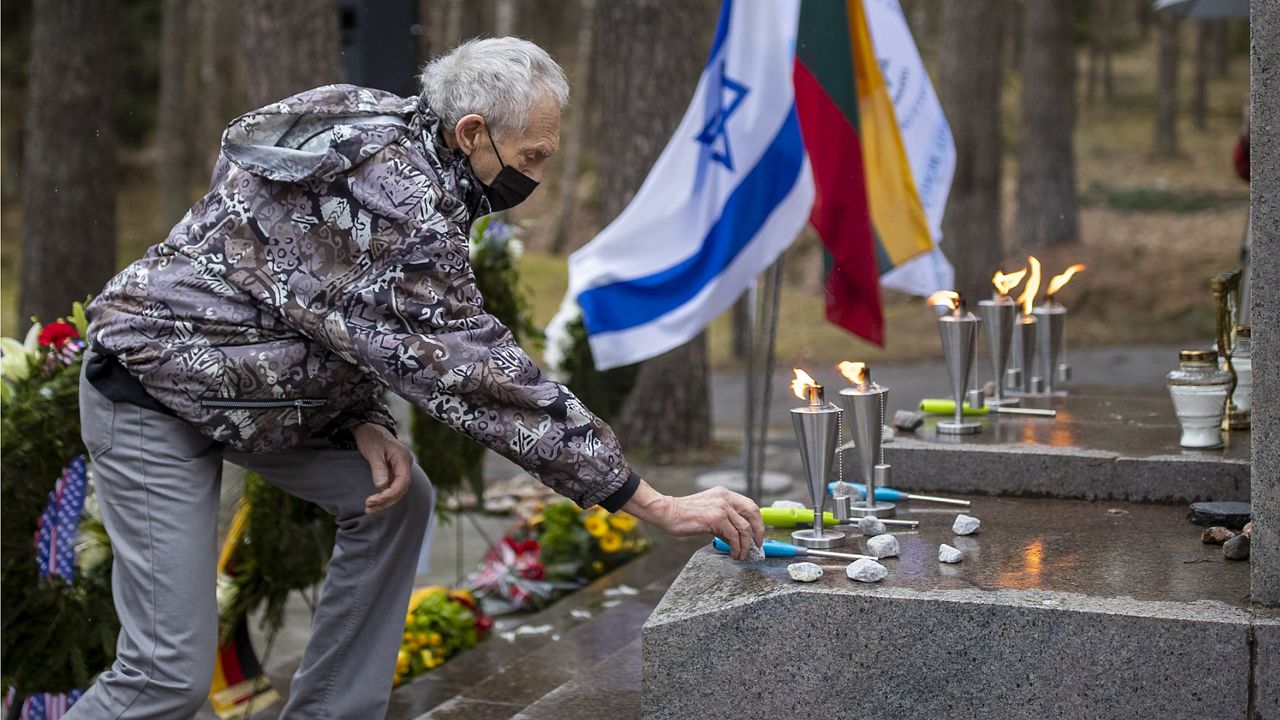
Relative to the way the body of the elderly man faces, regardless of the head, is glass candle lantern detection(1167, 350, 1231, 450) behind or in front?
in front

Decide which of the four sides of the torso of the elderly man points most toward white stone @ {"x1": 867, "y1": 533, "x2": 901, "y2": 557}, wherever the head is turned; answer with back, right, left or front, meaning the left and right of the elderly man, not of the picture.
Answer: front

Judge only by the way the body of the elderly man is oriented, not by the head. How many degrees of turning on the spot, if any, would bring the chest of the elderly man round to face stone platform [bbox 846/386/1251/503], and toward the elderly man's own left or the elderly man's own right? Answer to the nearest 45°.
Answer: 0° — they already face it

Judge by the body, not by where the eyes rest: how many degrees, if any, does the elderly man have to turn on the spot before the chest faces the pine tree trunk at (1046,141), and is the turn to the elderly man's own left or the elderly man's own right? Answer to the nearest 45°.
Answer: approximately 45° to the elderly man's own left

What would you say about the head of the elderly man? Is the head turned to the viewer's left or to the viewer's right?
to the viewer's right

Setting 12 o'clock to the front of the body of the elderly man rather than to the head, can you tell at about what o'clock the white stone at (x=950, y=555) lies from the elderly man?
The white stone is roughly at 12 o'clock from the elderly man.

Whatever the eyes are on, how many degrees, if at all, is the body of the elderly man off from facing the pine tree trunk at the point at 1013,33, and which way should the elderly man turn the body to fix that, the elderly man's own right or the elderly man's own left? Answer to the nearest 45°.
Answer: approximately 45° to the elderly man's own left

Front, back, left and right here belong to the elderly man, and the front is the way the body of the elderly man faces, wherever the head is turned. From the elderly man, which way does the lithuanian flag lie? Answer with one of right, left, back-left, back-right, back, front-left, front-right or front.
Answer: front-left

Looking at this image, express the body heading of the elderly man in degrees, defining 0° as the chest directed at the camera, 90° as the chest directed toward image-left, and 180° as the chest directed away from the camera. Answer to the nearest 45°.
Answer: approximately 270°

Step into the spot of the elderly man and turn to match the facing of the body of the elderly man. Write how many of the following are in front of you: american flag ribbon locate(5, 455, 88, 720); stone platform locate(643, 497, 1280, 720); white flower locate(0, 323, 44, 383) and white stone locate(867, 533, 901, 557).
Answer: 2

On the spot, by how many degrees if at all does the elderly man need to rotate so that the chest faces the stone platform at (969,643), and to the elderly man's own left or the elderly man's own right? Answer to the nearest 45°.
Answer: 0° — they already face it

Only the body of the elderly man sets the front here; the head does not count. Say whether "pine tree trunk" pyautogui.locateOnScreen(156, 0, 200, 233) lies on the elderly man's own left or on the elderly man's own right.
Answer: on the elderly man's own left

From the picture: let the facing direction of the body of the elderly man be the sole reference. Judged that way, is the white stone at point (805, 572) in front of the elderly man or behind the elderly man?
in front
